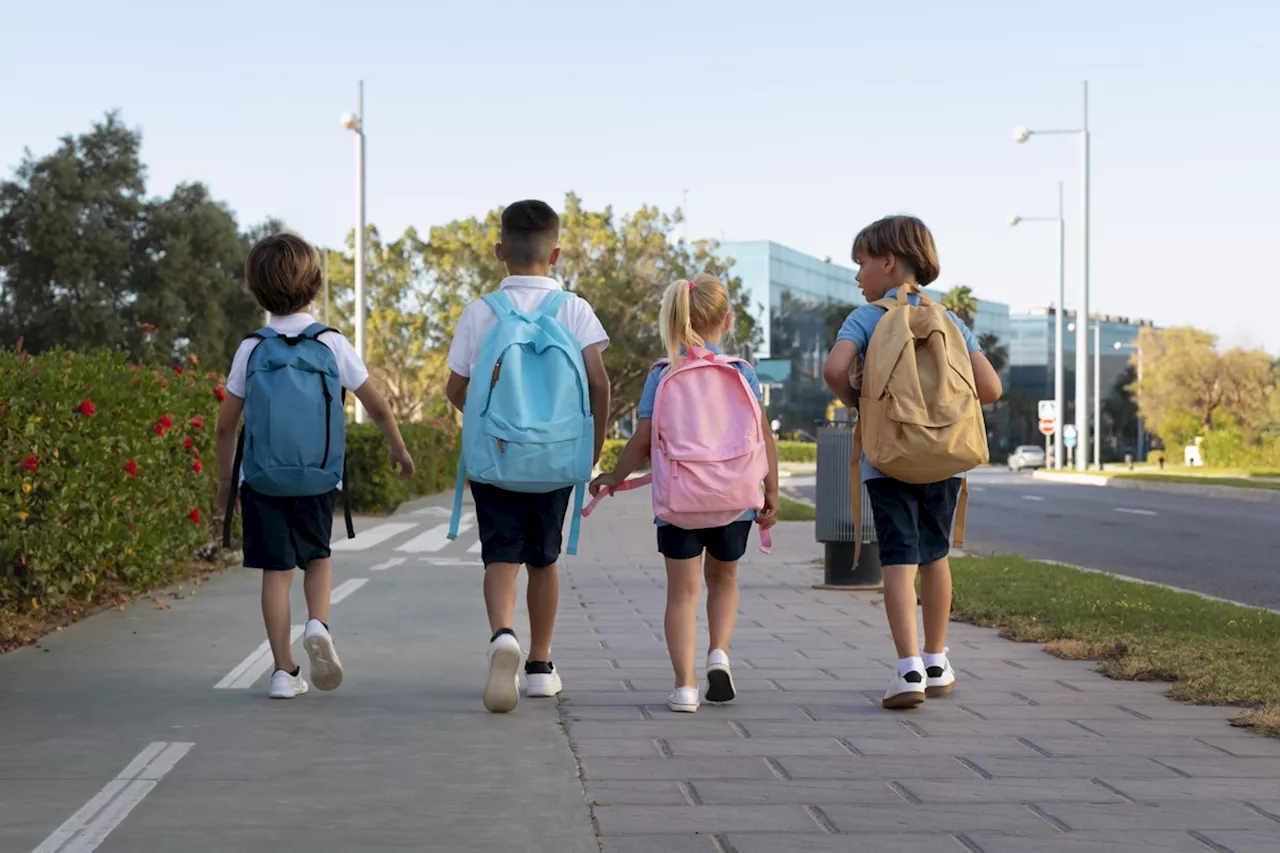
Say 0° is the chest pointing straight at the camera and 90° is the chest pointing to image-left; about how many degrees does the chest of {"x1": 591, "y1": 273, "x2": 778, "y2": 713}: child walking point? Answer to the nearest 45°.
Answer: approximately 180°

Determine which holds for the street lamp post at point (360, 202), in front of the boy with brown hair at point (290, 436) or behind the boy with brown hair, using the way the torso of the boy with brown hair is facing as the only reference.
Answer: in front

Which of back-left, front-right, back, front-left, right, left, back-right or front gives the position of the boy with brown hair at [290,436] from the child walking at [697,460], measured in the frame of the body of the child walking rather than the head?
left

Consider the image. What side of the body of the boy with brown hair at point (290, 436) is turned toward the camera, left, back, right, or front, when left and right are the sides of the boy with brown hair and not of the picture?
back

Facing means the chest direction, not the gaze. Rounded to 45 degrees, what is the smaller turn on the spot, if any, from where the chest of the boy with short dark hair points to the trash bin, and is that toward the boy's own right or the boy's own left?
approximately 45° to the boy's own right

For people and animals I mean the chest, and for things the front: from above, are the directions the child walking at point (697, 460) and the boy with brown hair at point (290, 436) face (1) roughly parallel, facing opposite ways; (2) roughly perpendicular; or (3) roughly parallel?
roughly parallel

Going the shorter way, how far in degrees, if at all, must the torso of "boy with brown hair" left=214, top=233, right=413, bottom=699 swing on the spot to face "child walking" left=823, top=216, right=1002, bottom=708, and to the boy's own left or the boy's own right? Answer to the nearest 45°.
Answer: approximately 90° to the boy's own right

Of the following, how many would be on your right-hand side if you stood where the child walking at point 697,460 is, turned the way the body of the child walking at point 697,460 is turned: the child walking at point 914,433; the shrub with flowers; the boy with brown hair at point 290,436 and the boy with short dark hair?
1

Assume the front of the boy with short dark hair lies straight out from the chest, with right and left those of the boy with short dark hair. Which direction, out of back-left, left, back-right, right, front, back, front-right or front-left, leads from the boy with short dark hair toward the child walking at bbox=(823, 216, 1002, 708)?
right

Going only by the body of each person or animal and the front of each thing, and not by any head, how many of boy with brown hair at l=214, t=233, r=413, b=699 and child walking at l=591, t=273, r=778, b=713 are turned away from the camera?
2

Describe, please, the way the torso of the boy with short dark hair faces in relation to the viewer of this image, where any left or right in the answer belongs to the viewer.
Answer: facing away from the viewer

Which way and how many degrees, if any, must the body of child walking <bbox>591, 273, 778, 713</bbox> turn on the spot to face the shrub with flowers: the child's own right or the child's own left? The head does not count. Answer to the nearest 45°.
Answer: approximately 45° to the child's own left

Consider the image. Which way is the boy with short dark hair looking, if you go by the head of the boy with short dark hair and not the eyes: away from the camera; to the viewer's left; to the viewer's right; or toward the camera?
away from the camera
